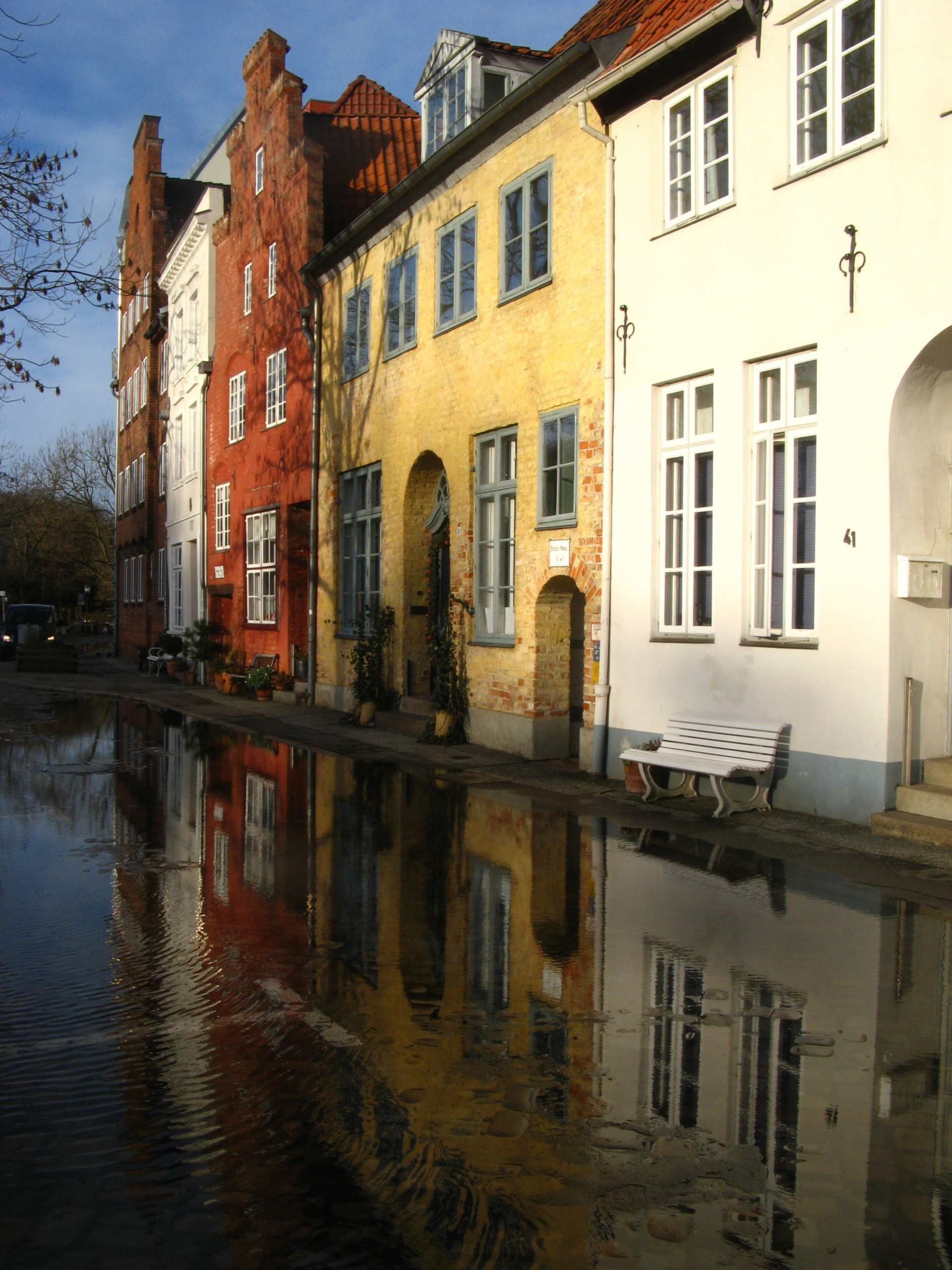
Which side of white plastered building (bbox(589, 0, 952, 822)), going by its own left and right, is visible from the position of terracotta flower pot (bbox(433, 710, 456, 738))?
right

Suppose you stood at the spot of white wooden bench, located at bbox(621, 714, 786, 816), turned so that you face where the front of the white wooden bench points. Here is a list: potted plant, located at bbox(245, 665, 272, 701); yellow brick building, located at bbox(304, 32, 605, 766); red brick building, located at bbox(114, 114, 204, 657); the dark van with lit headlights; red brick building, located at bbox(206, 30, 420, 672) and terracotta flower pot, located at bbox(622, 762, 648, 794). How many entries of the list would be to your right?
6

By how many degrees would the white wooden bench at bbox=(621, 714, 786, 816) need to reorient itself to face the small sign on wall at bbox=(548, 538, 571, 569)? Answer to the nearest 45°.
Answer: approximately 90° to its right

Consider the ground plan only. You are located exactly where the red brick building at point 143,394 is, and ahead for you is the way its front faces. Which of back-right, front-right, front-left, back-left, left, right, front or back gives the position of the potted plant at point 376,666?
left

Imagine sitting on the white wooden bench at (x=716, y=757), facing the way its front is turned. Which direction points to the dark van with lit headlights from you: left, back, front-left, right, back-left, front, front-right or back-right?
right

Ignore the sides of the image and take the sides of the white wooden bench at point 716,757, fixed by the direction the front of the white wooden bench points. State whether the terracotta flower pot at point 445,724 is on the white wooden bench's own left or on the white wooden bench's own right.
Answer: on the white wooden bench's own right

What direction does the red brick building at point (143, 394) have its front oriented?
to the viewer's left

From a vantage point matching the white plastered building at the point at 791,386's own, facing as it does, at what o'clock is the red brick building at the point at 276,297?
The red brick building is roughly at 3 o'clock from the white plastered building.

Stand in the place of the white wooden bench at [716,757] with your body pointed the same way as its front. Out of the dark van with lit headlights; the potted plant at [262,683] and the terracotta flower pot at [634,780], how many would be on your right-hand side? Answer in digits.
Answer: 3

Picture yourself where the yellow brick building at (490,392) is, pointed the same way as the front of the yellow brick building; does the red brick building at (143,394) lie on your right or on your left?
on your right

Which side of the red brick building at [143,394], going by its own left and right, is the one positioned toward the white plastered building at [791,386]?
left

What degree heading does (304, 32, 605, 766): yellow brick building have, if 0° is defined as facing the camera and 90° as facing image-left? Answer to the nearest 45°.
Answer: approximately 45°

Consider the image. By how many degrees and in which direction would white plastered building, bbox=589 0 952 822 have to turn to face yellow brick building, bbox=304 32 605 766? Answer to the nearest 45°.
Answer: approximately 90° to its right

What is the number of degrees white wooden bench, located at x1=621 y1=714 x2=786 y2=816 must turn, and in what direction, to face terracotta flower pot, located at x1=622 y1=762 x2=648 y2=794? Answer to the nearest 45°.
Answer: approximately 90° to its right
